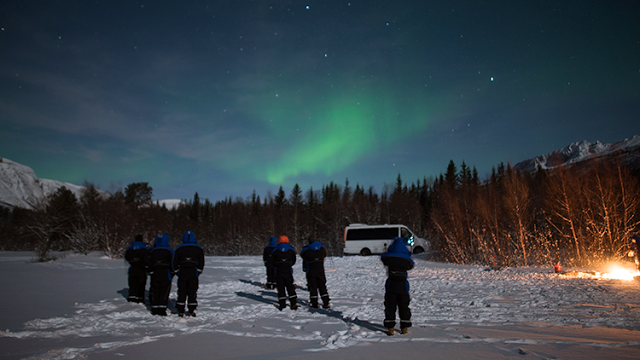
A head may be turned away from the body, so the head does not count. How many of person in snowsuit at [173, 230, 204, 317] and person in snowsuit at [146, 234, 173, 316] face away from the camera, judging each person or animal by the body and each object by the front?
2

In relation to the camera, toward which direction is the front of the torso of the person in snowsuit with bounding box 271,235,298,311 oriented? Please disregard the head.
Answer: away from the camera

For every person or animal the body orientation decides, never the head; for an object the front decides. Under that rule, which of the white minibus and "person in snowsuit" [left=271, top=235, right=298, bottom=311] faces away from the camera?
the person in snowsuit

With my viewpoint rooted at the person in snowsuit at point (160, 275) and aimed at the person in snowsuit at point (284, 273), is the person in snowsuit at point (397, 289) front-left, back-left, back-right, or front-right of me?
front-right

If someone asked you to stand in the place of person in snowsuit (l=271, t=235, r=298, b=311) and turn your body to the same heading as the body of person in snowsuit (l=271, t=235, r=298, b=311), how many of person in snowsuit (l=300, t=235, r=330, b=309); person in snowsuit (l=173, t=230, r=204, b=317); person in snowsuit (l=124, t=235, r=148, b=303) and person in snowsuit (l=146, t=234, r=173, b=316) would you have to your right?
1

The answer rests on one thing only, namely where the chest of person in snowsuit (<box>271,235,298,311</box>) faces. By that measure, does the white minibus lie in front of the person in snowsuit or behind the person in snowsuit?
in front

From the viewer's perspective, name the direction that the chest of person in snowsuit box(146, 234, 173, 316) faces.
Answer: away from the camera

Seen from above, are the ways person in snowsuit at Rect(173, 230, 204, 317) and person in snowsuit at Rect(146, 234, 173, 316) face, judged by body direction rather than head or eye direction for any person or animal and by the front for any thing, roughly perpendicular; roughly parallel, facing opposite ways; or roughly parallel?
roughly parallel

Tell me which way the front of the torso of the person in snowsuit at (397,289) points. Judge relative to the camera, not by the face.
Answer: away from the camera

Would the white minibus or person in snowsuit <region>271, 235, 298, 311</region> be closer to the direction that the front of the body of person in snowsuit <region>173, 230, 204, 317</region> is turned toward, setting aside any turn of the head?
the white minibus

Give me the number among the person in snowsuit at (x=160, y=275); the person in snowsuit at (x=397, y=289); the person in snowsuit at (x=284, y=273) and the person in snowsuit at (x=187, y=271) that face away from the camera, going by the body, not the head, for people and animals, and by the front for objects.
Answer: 4

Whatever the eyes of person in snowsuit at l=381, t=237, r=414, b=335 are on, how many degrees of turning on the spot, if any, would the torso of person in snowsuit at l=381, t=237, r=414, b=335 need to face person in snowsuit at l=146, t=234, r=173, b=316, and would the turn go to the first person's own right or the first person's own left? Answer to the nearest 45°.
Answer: approximately 90° to the first person's own left

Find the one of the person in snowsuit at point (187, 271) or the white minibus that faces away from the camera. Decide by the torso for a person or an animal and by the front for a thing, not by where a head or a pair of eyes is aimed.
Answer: the person in snowsuit

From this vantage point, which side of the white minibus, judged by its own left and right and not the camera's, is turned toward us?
right

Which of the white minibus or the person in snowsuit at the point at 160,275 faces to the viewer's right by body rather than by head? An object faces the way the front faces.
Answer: the white minibus

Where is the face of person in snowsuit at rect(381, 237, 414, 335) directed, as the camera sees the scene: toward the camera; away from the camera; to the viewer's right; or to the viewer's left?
away from the camera

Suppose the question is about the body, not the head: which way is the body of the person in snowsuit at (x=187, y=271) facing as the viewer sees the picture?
away from the camera

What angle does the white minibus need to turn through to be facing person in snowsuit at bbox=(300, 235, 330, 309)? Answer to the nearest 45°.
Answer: approximately 90° to its right
